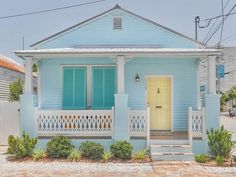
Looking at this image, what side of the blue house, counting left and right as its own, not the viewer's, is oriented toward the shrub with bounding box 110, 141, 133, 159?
front

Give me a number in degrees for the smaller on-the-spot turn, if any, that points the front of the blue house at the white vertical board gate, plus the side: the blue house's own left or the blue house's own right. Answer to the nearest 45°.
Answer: approximately 90° to the blue house's own right

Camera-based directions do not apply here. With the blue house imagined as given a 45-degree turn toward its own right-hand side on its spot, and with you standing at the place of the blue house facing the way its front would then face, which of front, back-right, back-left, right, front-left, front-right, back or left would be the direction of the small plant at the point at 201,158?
left

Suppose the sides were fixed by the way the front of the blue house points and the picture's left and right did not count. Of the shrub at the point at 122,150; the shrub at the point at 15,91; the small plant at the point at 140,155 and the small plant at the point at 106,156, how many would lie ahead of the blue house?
3

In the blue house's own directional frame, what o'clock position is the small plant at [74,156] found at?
The small plant is roughly at 1 o'clock from the blue house.

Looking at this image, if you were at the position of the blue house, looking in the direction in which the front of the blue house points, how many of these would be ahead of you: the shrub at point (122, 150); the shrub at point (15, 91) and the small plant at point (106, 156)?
2

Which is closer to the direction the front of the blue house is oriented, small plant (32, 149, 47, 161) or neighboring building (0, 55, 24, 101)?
the small plant

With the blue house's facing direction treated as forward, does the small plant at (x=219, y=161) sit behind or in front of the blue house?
in front

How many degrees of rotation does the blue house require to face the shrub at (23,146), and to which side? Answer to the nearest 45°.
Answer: approximately 45° to its right

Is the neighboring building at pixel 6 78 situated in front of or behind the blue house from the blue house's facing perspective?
behind

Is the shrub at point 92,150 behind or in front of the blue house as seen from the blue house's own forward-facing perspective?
in front

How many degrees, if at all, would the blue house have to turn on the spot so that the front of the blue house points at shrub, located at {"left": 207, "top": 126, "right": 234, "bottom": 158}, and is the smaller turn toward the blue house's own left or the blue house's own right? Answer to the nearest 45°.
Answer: approximately 45° to the blue house's own left

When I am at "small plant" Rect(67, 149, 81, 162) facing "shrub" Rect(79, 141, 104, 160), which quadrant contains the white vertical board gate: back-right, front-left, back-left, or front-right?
back-left

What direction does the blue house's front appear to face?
toward the camera
